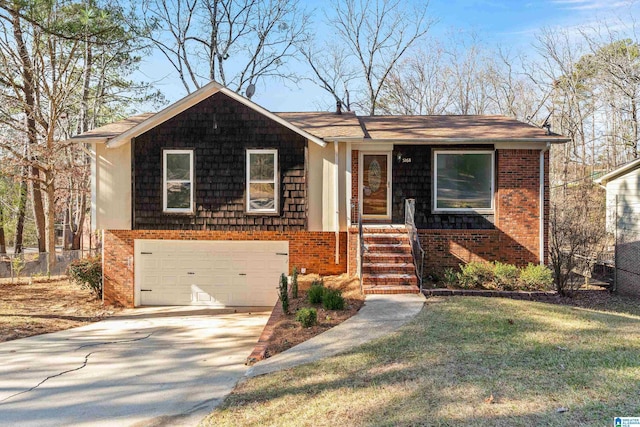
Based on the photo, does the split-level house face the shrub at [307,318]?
yes

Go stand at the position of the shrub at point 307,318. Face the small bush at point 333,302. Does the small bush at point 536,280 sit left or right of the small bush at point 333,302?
right

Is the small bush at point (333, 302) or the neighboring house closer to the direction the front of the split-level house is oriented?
the small bush

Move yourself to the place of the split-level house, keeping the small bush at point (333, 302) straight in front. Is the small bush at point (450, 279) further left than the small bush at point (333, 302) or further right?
left

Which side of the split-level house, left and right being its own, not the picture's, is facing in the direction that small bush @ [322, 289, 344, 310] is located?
front

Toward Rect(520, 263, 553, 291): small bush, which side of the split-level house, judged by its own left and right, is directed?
left

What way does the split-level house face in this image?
toward the camera

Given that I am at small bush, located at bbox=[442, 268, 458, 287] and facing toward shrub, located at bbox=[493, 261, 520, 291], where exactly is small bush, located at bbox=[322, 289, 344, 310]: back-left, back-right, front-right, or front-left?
back-right

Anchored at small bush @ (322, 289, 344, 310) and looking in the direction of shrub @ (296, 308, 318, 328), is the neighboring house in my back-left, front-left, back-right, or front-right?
back-left

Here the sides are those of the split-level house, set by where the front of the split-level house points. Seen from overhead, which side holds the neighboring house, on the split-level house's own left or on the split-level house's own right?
on the split-level house's own left

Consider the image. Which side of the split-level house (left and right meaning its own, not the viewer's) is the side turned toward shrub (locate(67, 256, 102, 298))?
right
